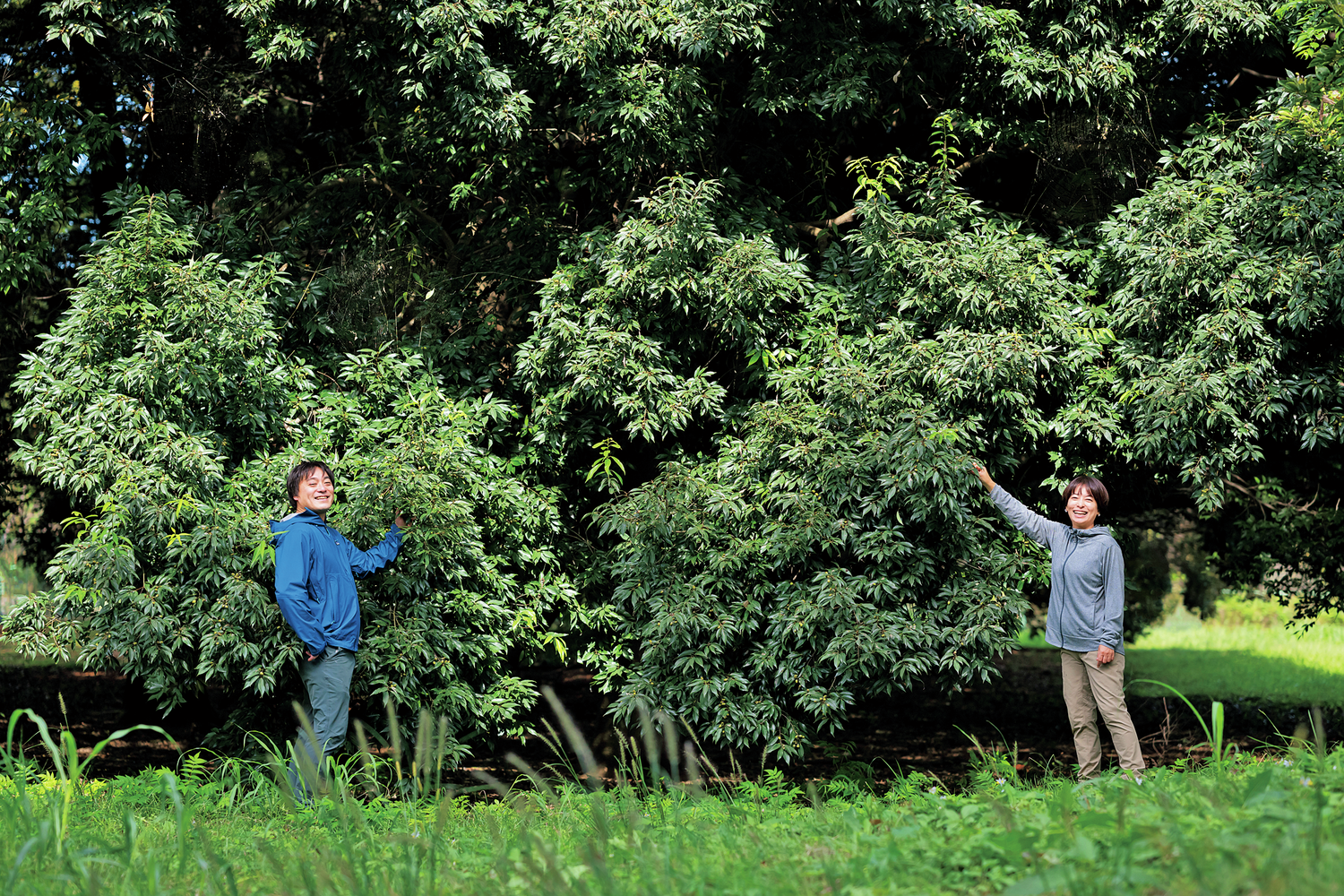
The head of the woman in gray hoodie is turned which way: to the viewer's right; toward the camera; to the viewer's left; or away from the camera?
toward the camera

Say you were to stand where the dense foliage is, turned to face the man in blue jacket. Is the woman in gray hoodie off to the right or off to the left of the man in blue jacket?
left

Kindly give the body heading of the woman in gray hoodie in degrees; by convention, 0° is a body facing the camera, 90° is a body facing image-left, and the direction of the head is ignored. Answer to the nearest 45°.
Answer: approximately 45°

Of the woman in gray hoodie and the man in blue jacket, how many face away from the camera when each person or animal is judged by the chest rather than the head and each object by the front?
0
